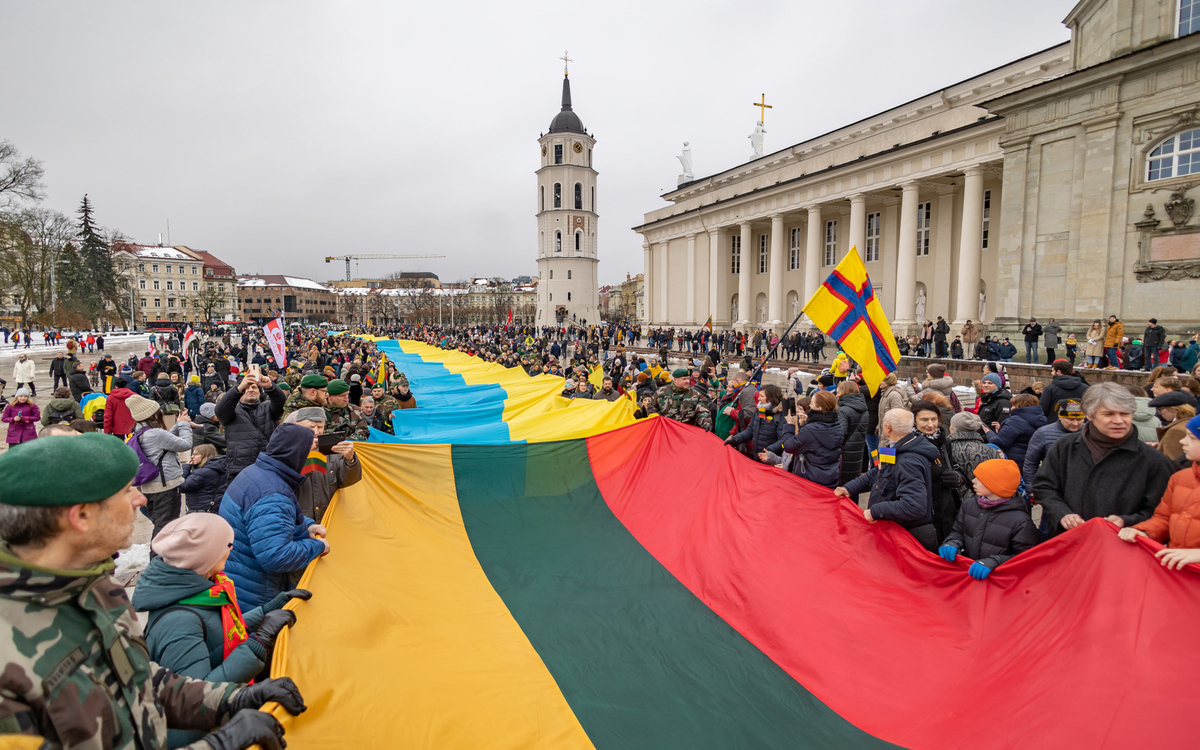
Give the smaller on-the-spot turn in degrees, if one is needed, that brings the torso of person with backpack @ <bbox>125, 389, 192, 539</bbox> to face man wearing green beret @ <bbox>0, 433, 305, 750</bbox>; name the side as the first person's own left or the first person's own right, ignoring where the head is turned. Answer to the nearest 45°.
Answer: approximately 135° to the first person's own right

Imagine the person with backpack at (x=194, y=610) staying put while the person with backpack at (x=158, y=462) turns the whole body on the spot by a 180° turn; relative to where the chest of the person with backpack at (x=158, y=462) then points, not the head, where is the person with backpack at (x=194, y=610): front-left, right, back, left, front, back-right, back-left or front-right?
front-left

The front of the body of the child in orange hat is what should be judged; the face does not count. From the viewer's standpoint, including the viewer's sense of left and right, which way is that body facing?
facing the viewer and to the left of the viewer

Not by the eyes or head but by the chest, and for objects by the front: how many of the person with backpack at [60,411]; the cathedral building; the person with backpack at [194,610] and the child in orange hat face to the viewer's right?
1

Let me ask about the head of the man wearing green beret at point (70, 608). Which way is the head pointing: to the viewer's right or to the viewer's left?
to the viewer's right

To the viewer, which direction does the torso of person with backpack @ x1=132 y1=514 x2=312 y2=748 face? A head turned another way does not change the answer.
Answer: to the viewer's right

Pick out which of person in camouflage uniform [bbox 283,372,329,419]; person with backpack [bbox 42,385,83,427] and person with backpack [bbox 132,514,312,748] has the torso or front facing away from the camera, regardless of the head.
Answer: person with backpack [bbox 42,385,83,427]

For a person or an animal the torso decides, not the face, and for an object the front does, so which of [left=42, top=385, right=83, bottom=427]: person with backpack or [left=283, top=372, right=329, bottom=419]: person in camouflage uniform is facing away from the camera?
the person with backpack

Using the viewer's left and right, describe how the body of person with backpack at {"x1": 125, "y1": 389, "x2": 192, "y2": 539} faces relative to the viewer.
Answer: facing away from the viewer and to the right of the viewer

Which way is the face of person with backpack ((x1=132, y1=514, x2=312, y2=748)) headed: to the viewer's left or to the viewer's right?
to the viewer's right

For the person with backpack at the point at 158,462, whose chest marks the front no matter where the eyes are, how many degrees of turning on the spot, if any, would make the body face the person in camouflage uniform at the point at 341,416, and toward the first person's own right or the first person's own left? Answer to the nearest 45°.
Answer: approximately 45° to the first person's own right

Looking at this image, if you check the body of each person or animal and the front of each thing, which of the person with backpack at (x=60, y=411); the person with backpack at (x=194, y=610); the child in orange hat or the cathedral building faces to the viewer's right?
the person with backpack at (x=194, y=610)

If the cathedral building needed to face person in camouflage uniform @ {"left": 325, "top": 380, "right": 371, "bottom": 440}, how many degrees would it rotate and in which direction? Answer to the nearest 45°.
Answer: approximately 90° to its left

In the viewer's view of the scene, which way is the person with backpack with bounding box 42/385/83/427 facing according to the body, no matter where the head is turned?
away from the camera

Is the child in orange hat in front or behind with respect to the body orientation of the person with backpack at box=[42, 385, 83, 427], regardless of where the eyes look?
behind

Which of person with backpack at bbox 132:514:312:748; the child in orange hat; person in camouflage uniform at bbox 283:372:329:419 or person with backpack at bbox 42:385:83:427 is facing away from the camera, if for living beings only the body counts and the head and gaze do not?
person with backpack at bbox 42:385:83:427
